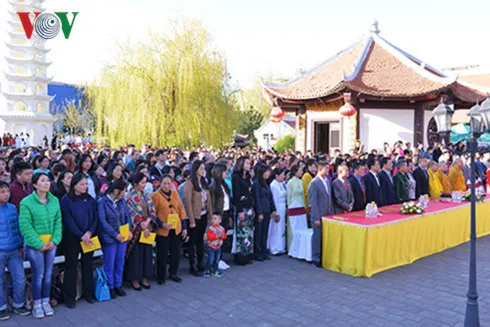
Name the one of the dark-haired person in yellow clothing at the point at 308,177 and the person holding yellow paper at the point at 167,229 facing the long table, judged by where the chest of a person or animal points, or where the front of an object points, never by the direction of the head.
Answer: the dark-haired person in yellow clothing

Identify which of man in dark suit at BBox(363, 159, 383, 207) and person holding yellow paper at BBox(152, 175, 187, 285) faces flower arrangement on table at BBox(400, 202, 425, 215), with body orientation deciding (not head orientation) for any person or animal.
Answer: the man in dark suit

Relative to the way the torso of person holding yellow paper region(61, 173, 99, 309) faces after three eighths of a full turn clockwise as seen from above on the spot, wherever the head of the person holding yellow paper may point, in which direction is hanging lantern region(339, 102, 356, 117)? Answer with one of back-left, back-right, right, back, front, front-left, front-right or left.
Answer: back-right

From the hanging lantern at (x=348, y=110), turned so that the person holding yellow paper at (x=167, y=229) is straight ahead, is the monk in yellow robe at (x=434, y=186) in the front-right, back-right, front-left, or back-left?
front-left

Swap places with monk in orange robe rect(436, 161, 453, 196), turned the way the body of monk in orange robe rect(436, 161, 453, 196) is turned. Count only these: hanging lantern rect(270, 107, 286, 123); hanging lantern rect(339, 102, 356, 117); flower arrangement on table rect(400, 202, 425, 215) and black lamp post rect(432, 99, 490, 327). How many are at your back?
2

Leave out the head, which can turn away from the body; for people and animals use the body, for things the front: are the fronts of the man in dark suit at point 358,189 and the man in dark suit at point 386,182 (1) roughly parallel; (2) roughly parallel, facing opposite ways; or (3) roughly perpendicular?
roughly parallel

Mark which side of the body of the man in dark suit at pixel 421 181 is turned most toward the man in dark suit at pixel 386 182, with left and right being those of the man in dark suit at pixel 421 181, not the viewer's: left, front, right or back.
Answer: right

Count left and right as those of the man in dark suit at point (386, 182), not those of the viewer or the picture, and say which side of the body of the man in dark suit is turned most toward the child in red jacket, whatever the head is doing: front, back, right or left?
right

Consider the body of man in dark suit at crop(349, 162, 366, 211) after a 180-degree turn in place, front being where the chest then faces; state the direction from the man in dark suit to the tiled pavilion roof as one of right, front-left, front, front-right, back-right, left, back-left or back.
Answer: front-right

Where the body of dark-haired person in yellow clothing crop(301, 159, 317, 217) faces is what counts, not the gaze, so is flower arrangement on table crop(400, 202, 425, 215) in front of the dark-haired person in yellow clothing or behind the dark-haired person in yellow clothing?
in front

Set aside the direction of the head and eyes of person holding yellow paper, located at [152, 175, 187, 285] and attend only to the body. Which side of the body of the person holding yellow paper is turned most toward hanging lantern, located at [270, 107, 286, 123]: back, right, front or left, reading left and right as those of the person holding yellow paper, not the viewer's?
back

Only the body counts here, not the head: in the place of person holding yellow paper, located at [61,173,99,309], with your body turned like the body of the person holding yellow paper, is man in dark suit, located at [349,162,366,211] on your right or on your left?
on your left

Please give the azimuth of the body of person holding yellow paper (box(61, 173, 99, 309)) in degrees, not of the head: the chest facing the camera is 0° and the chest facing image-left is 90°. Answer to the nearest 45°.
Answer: approximately 315°

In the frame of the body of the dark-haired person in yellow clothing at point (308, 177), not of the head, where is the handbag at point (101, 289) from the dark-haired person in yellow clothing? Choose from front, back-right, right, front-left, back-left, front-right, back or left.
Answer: right

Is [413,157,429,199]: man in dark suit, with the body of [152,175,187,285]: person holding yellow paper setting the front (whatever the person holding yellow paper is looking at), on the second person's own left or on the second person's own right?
on the second person's own left

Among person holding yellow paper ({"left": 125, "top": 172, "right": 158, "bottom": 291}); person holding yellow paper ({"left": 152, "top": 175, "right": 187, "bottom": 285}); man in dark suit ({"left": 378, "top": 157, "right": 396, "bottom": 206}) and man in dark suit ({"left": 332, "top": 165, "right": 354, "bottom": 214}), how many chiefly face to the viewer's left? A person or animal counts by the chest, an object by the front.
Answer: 0

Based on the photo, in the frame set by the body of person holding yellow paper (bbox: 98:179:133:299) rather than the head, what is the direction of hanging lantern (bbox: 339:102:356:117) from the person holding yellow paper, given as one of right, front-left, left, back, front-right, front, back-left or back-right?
left

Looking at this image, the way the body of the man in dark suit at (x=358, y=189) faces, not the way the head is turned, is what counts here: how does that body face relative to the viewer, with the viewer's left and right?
facing the viewer and to the right of the viewer
